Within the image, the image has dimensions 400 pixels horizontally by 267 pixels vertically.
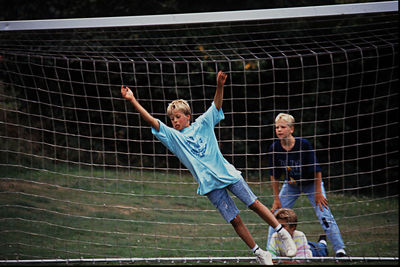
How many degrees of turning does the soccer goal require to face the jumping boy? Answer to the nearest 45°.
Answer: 0° — it already faces them

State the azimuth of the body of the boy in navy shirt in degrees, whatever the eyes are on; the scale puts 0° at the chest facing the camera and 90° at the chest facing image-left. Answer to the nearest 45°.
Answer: approximately 0°

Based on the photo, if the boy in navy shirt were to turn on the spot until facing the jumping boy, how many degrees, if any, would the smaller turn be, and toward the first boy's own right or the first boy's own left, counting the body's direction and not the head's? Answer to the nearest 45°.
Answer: approximately 45° to the first boy's own right
